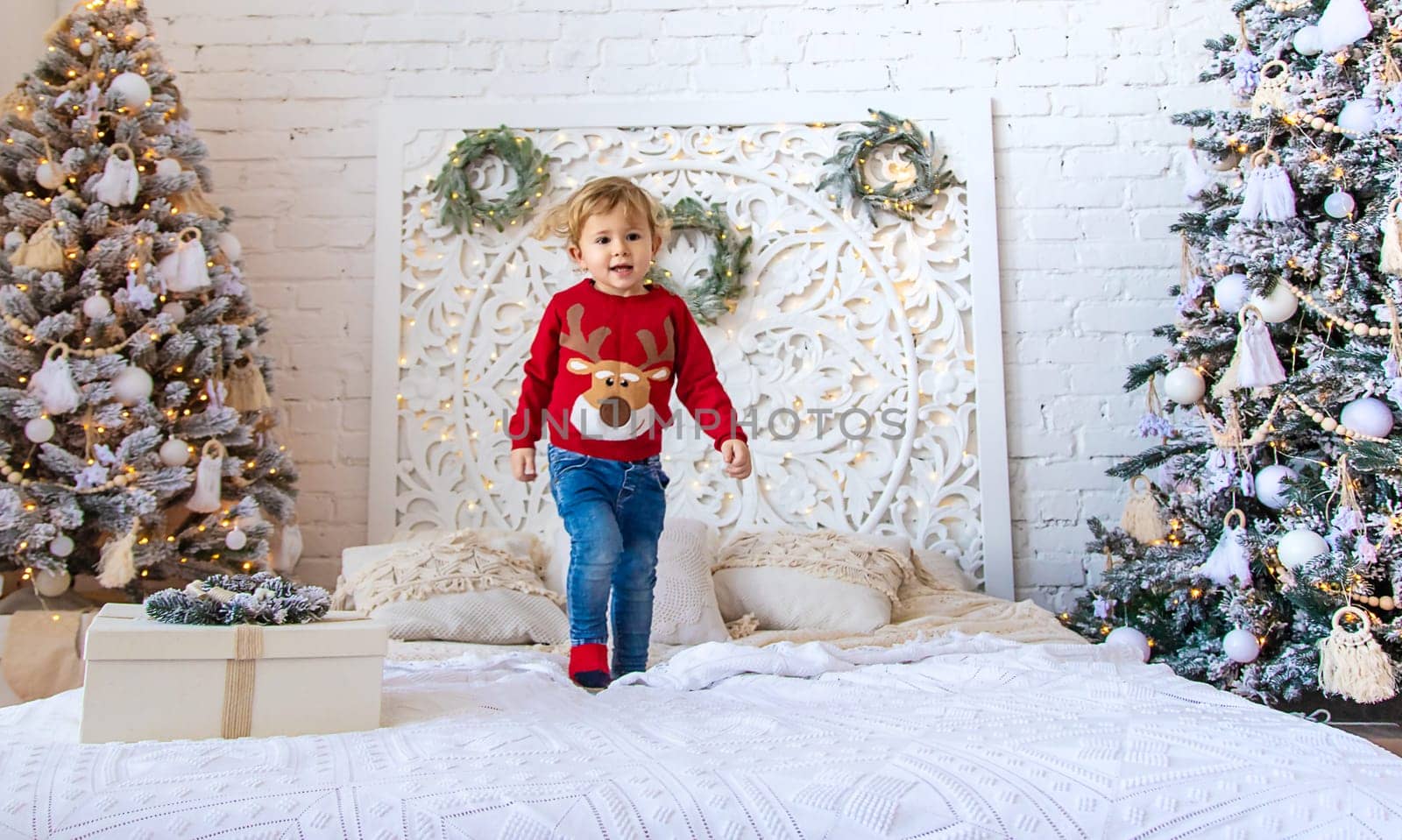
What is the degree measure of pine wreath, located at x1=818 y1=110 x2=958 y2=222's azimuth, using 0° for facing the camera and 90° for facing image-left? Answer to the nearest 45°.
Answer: approximately 0°

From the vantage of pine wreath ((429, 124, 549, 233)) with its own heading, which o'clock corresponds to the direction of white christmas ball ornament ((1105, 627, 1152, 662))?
The white christmas ball ornament is roughly at 10 o'clock from the pine wreath.
